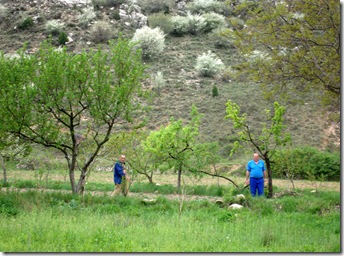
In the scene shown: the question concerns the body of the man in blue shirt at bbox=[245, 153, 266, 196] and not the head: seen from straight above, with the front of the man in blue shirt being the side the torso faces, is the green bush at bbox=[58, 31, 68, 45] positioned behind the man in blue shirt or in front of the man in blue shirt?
behind

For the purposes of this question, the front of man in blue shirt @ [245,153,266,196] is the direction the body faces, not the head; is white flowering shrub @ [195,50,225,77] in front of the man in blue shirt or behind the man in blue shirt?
behind

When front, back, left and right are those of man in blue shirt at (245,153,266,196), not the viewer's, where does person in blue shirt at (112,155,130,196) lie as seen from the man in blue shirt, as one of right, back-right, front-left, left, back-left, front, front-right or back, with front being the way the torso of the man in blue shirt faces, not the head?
right

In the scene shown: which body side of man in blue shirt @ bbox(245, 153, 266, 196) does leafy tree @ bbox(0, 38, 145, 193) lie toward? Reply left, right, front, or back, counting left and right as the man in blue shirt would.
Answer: right

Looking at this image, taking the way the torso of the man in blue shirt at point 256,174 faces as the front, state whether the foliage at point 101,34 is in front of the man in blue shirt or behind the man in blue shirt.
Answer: behind

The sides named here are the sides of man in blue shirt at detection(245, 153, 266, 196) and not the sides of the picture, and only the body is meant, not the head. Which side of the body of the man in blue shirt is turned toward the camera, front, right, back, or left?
front

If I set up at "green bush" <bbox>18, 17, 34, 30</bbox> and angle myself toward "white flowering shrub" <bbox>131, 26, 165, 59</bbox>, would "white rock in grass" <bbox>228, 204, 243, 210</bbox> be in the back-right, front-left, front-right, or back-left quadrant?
front-right

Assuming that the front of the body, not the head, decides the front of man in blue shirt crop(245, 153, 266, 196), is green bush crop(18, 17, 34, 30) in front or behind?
behind

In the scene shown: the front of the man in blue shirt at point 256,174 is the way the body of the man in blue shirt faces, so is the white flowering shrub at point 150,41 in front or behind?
behind

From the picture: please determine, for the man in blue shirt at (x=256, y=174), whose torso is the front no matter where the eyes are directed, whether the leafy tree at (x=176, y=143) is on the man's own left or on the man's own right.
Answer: on the man's own right

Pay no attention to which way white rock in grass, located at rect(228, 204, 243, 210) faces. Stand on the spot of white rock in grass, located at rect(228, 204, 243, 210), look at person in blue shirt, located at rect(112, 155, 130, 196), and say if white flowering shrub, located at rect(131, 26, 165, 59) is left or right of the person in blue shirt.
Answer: right

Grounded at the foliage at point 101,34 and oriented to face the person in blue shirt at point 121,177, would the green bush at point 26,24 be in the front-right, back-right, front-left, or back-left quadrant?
back-right

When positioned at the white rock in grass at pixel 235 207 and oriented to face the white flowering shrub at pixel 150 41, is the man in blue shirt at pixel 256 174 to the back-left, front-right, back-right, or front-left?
front-right
